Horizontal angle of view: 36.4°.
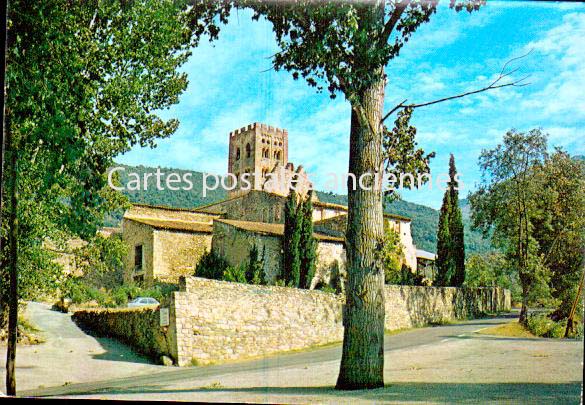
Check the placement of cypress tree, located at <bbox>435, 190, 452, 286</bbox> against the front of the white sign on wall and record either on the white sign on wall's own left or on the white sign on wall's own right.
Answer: on the white sign on wall's own left

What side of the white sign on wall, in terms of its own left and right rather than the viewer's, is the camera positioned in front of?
front

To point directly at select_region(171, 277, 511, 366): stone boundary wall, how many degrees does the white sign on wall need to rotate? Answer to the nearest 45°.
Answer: approximately 90° to its left
